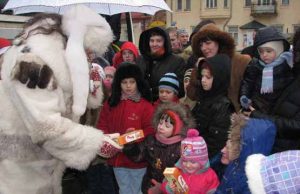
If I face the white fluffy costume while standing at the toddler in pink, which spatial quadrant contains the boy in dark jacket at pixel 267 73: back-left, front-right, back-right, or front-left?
back-right

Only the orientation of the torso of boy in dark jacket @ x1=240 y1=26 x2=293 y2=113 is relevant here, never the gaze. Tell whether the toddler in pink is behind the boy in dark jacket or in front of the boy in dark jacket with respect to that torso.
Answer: in front

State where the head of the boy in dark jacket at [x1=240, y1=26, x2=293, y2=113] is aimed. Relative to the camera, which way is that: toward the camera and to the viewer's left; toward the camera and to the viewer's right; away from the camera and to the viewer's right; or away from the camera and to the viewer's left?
toward the camera and to the viewer's left

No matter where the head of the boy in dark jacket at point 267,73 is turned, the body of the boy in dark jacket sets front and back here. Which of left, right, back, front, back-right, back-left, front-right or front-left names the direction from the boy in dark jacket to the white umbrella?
front-right

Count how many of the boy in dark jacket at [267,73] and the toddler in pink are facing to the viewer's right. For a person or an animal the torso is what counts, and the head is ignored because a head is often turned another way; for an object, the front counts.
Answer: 0

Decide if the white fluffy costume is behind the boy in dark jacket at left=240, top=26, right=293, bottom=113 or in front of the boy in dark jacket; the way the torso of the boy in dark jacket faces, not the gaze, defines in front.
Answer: in front

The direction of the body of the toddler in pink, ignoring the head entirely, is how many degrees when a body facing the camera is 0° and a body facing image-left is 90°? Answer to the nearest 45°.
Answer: approximately 45°

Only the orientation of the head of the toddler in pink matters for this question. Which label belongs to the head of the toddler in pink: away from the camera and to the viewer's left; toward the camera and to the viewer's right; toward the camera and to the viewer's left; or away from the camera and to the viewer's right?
toward the camera and to the viewer's left

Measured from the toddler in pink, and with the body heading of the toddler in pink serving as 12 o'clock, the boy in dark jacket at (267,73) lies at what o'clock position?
The boy in dark jacket is roughly at 6 o'clock from the toddler in pink.
